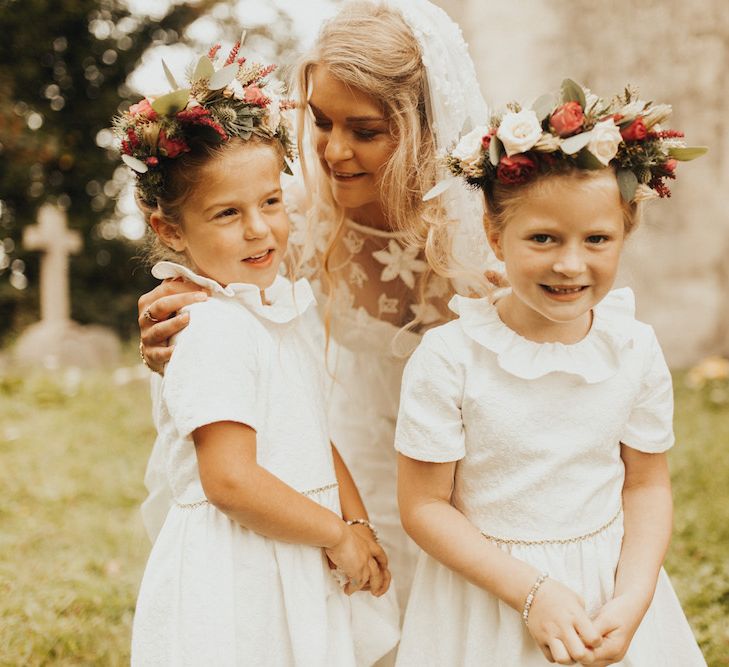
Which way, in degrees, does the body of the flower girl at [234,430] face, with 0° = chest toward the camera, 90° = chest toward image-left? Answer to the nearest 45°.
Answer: approximately 315°

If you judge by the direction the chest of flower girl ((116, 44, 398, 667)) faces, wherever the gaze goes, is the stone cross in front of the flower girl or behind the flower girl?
behind

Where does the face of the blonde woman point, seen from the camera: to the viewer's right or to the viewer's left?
to the viewer's left
